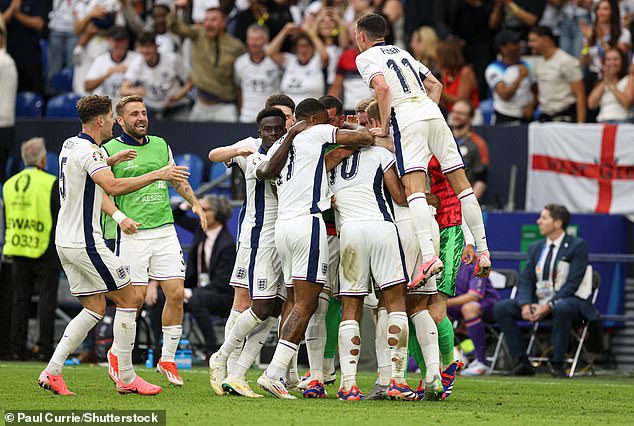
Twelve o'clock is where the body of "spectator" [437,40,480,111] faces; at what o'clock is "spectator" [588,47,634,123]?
"spectator" [588,47,634,123] is roughly at 8 o'clock from "spectator" [437,40,480,111].

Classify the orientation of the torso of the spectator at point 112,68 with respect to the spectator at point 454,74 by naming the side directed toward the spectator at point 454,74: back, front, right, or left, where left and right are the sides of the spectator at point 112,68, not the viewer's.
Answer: left

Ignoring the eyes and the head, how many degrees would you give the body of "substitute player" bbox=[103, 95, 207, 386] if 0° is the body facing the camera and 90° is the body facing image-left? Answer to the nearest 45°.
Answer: approximately 315°

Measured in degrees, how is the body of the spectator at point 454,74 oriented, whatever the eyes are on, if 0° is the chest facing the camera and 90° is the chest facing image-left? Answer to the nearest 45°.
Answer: approximately 45°

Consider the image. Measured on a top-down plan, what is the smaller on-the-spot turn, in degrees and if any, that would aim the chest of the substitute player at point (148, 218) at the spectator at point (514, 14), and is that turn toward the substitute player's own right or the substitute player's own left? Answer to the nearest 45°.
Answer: approximately 90° to the substitute player's own left

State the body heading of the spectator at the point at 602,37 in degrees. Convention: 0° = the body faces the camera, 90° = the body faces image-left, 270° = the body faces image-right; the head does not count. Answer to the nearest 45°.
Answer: approximately 45°

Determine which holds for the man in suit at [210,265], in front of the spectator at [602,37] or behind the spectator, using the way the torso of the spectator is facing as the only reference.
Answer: in front

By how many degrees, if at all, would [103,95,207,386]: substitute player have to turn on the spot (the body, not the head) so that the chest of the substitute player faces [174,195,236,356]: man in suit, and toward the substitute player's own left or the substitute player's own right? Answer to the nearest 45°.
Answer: approximately 135° to the substitute player's own left

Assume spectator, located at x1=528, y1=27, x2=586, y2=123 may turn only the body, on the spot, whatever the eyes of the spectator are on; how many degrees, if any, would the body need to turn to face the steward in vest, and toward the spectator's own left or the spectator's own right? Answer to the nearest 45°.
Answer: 0° — they already face them
